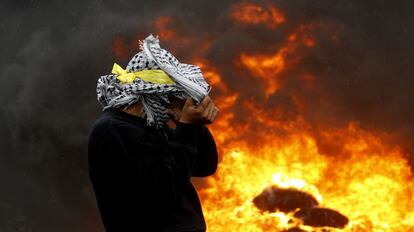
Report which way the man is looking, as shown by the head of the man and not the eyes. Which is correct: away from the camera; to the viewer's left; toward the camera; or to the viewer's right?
to the viewer's right

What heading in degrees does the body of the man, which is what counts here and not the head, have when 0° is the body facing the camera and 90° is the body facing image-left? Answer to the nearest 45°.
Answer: approximately 270°
